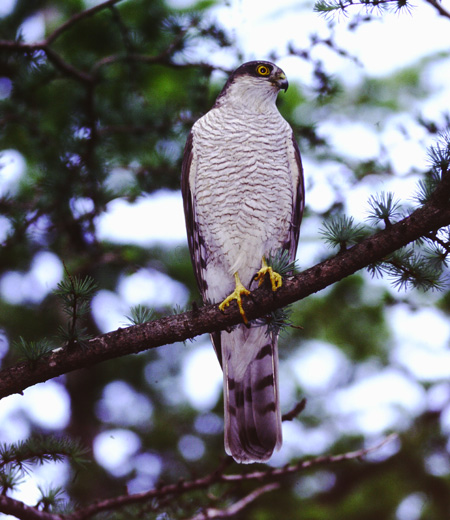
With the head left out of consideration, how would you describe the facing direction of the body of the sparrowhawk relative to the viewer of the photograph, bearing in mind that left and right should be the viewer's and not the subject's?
facing the viewer
